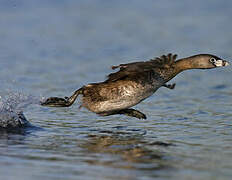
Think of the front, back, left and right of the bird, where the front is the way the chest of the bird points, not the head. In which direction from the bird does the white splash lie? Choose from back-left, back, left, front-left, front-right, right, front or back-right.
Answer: back

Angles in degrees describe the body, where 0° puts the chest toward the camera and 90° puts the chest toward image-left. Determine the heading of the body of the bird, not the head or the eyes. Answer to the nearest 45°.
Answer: approximately 270°
